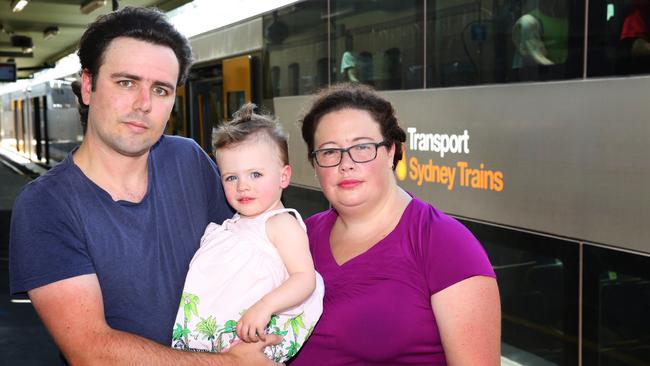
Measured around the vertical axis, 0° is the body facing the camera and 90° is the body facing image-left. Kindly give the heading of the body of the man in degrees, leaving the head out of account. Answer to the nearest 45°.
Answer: approximately 315°

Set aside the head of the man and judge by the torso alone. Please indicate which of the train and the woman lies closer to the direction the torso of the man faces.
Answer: the woman

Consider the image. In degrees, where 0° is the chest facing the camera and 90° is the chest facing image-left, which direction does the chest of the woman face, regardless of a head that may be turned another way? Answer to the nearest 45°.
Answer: approximately 45°

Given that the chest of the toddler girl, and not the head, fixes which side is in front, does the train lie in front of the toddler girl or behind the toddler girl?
behind

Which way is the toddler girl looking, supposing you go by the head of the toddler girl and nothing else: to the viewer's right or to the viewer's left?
to the viewer's left

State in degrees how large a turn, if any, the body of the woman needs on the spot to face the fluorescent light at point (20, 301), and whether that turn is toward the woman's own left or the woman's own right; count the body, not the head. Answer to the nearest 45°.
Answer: approximately 90° to the woman's own right

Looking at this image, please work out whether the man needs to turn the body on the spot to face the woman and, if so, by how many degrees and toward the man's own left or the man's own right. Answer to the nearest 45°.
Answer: approximately 45° to the man's own left

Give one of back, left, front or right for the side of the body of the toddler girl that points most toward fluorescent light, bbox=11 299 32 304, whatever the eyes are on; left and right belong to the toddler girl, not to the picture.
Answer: right
